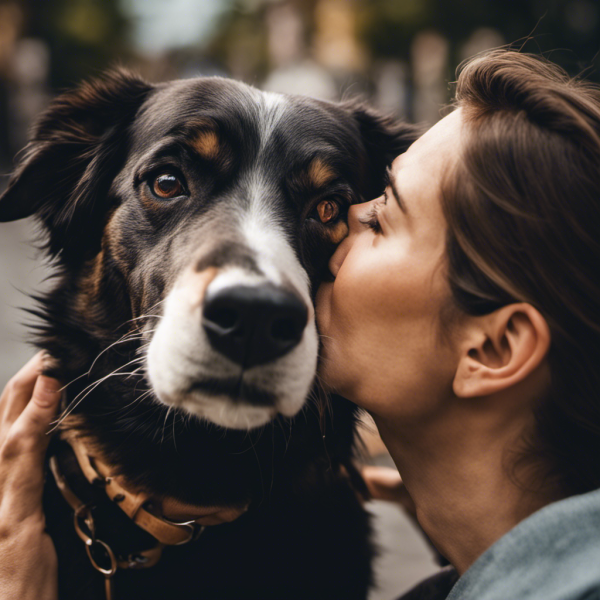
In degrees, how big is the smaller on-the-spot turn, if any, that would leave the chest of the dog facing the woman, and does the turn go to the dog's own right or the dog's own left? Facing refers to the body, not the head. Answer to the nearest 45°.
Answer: approximately 45° to the dog's own left

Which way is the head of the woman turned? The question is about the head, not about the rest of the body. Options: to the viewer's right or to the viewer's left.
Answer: to the viewer's left

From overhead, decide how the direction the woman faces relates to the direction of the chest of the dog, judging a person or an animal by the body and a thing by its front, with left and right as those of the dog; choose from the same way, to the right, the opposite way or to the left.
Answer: to the right

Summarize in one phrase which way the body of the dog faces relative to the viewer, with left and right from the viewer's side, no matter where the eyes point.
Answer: facing the viewer

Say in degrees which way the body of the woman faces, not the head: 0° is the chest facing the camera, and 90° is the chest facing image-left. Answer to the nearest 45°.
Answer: approximately 90°

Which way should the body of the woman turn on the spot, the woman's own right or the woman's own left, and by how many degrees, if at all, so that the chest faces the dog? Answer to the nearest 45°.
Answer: approximately 45° to the woman's own right
